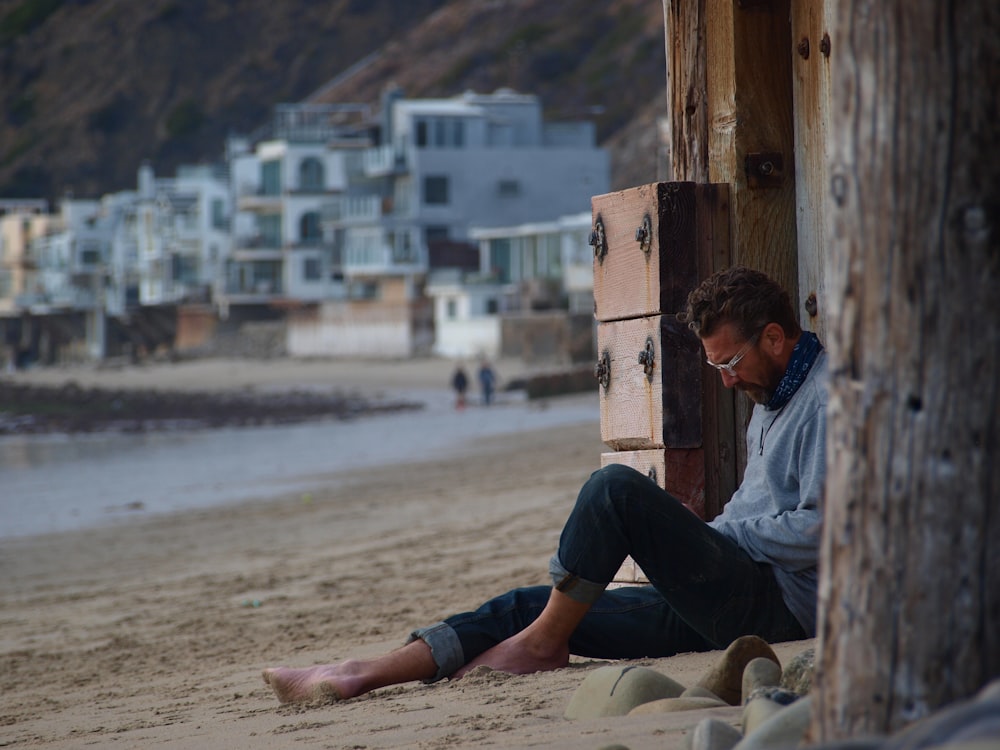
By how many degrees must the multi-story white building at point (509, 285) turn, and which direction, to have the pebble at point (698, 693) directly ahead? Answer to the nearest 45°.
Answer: approximately 45° to its left

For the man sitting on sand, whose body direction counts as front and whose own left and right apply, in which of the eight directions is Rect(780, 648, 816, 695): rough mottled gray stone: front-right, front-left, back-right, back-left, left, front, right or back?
left

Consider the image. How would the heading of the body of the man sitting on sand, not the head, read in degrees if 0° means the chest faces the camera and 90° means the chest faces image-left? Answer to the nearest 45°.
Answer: approximately 90°

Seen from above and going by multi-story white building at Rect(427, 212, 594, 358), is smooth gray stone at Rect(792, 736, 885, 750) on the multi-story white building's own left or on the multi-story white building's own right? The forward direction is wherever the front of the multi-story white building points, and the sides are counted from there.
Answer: on the multi-story white building's own left

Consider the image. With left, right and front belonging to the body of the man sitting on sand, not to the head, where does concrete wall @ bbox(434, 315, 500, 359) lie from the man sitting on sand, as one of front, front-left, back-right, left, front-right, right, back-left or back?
right

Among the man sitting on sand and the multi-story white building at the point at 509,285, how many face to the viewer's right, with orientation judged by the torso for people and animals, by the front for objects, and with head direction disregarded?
0

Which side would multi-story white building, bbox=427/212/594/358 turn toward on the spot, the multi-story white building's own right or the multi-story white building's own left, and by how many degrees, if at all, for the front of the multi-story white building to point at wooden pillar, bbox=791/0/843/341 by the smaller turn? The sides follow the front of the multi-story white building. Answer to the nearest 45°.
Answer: approximately 45° to the multi-story white building's own left

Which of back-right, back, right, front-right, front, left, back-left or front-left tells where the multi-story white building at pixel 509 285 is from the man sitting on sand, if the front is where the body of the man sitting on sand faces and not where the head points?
right

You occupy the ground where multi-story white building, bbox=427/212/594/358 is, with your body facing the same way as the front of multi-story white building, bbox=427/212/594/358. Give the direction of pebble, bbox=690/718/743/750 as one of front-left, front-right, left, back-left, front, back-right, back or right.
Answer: front-left

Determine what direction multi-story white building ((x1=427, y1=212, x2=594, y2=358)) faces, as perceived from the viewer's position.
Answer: facing the viewer and to the left of the viewer

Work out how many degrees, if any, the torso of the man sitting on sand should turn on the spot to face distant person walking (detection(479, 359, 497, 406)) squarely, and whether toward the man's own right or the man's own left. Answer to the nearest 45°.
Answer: approximately 90° to the man's own right

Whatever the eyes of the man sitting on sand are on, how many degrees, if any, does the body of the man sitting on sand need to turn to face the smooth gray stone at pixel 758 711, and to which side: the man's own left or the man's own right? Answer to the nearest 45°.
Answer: approximately 90° to the man's own left

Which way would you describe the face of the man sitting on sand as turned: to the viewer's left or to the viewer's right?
to the viewer's left

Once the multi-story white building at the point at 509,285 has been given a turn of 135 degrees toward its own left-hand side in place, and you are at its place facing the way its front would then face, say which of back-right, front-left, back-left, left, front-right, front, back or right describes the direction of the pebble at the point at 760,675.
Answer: right

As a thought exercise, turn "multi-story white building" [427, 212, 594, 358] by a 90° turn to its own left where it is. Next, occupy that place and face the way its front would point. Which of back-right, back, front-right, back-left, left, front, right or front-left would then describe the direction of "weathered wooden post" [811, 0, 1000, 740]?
front-right
